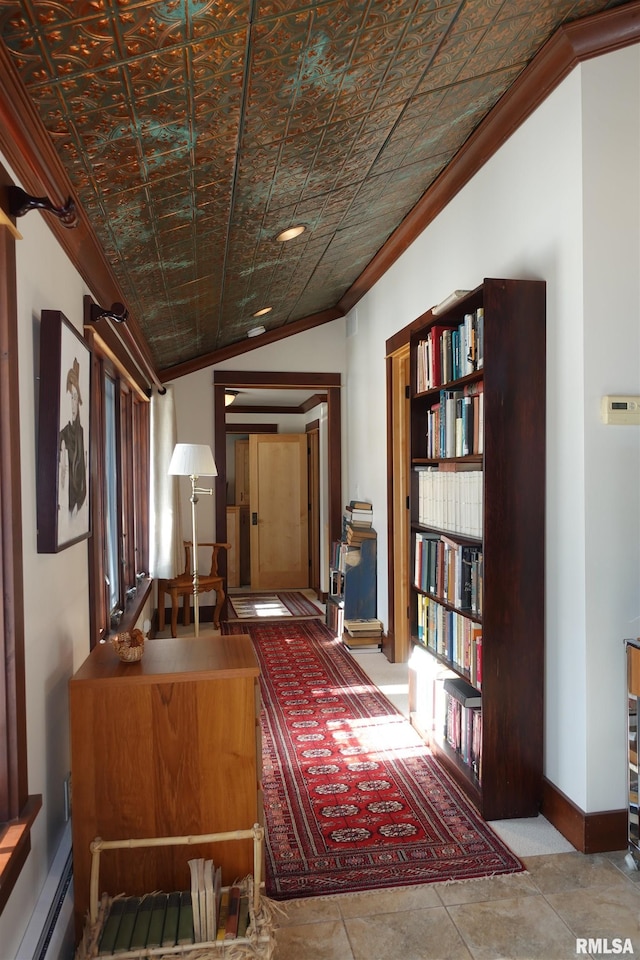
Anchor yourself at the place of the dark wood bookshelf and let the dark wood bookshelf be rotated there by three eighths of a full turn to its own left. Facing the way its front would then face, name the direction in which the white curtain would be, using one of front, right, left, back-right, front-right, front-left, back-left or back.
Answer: back

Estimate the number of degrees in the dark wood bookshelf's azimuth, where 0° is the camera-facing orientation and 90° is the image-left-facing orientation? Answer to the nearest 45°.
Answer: approximately 90°

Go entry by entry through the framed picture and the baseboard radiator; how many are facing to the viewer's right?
2

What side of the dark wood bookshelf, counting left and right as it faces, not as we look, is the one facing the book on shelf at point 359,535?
right

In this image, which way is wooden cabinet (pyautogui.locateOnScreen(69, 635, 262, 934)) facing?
to the viewer's right

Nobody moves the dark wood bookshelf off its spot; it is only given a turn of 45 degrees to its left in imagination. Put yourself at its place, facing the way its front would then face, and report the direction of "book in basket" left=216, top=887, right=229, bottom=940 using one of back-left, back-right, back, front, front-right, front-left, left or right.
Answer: front

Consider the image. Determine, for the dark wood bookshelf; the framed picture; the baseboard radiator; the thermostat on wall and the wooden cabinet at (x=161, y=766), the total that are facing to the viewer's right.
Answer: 3

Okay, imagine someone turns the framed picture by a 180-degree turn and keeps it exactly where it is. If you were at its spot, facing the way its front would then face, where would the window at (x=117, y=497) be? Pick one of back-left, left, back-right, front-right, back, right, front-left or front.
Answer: right

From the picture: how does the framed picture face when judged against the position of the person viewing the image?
facing to the right of the viewer

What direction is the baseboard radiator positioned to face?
to the viewer's right

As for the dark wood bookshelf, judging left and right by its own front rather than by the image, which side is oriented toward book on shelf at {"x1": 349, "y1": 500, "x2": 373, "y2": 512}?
right
